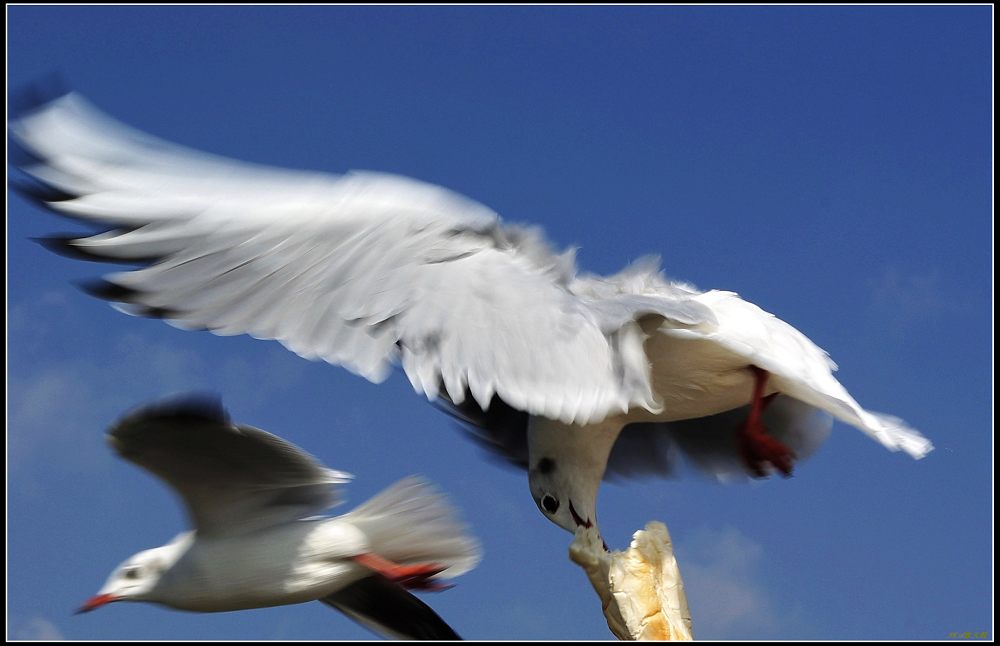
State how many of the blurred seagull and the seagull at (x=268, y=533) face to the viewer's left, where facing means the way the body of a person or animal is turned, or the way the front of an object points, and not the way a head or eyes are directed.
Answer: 2

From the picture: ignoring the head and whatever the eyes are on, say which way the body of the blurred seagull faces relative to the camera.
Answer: to the viewer's left

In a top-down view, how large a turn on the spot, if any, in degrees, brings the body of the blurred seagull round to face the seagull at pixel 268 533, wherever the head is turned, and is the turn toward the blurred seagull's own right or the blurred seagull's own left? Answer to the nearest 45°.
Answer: approximately 45° to the blurred seagull's own right

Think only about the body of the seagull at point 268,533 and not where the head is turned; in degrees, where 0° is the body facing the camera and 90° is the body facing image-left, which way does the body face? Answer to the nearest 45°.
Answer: approximately 90°
